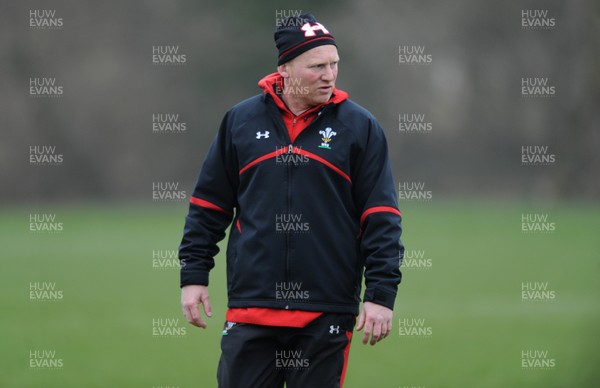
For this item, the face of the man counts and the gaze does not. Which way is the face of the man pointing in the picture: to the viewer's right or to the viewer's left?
to the viewer's right

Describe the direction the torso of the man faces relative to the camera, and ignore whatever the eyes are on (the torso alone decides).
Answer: toward the camera
